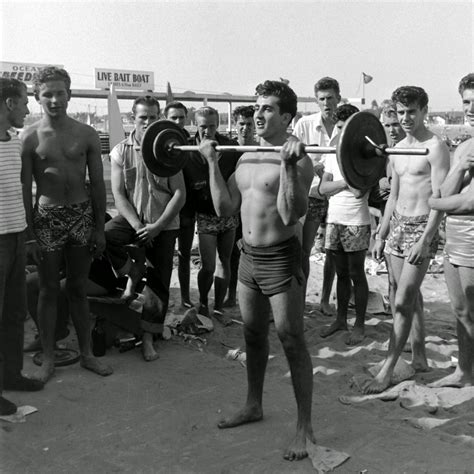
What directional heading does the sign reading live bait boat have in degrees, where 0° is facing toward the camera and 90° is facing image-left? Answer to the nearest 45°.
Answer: approximately 0°

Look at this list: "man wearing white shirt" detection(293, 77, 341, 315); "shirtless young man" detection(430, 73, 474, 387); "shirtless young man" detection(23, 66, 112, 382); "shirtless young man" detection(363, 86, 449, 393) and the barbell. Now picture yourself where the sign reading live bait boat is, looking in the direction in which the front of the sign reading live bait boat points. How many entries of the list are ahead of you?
5

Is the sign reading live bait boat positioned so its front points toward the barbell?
yes

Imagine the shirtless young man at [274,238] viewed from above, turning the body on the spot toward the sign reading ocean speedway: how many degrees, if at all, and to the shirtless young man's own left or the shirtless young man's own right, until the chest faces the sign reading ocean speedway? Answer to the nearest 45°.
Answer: approximately 90° to the shirtless young man's own right

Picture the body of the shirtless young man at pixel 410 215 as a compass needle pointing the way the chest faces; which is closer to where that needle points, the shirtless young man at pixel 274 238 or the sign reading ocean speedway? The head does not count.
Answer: the shirtless young man

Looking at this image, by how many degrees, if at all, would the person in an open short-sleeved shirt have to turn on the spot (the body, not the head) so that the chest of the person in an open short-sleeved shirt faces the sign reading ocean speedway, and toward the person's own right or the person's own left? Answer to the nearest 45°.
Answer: approximately 180°

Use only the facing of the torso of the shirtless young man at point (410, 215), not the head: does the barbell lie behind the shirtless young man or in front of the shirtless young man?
in front

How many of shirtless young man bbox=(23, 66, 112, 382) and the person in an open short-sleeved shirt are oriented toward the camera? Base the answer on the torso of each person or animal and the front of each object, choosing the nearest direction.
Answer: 2

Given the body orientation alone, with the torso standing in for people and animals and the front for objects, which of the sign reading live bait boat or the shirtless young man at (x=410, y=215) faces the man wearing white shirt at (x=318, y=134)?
the sign reading live bait boat
